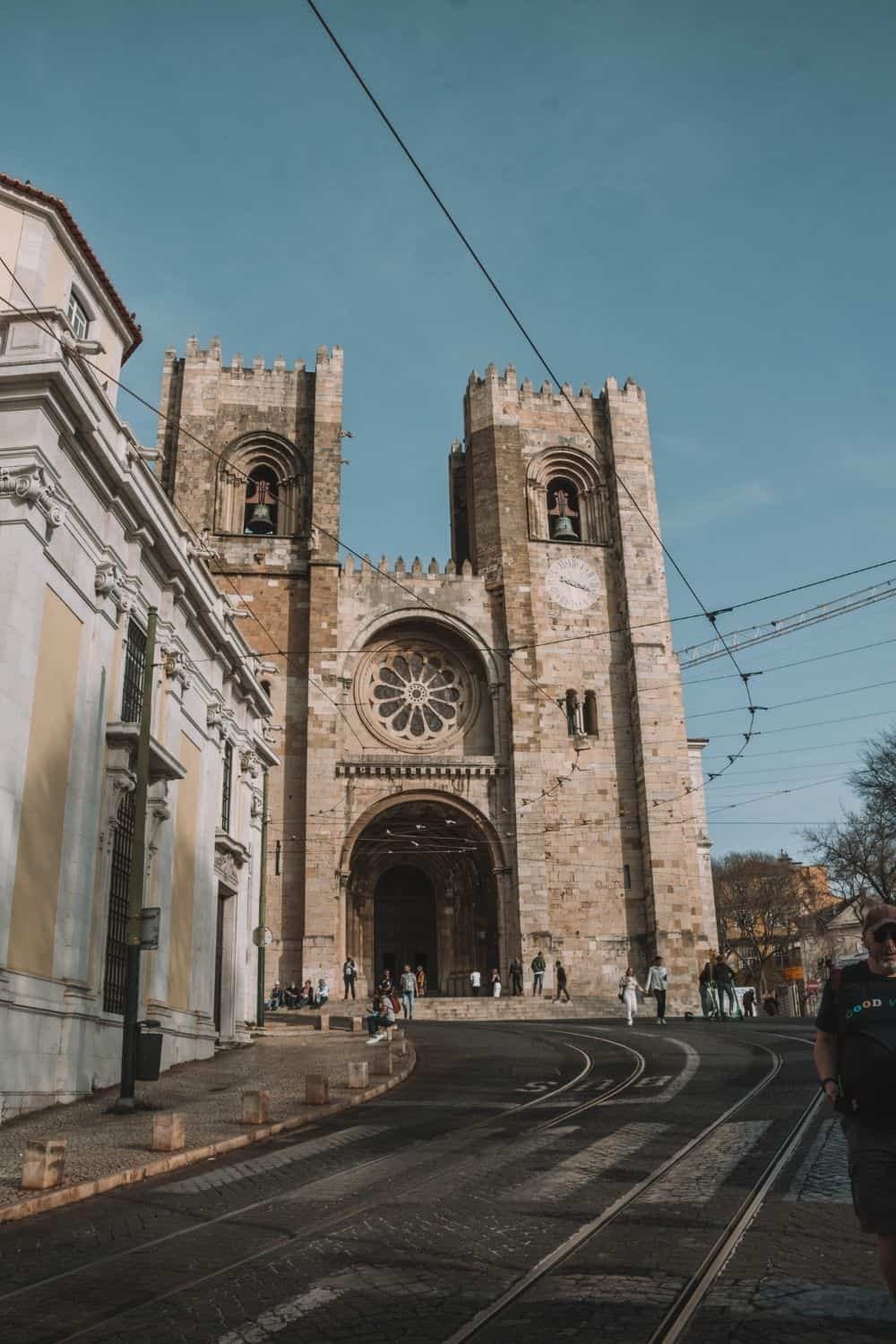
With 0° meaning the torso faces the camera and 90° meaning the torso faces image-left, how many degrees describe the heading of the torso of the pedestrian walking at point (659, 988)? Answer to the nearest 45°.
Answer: approximately 0°

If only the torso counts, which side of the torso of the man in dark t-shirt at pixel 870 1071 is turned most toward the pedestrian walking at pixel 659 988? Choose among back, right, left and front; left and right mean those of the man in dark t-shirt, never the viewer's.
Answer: back

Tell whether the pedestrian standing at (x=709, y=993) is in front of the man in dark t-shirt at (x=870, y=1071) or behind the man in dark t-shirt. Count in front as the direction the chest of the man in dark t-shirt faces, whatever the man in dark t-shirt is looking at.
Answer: behind

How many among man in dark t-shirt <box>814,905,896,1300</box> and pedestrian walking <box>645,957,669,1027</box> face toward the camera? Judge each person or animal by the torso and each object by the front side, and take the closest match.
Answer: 2

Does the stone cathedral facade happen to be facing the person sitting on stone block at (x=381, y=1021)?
yes

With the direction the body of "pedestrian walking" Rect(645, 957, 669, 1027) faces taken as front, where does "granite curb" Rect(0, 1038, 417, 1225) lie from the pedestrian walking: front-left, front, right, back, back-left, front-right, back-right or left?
front

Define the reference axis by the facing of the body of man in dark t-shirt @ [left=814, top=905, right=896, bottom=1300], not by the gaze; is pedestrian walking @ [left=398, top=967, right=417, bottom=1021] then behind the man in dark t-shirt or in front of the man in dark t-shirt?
behind

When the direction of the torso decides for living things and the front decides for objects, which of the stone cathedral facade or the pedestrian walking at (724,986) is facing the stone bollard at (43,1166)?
the stone cathedral facade

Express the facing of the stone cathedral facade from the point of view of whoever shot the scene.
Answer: facing the viewer

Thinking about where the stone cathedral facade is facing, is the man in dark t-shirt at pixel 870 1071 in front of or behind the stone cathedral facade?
in front

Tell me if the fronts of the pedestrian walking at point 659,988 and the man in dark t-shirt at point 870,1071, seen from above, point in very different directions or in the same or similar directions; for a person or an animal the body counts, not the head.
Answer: same or similar directions

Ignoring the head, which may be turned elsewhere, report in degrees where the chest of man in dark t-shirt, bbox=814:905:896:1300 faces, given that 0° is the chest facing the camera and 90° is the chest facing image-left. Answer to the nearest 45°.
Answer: approximately 0°
